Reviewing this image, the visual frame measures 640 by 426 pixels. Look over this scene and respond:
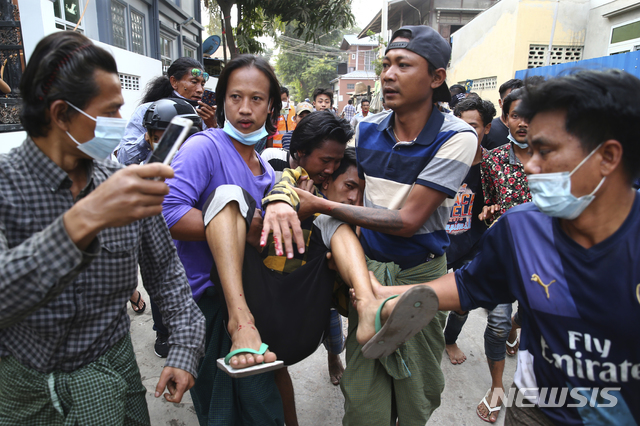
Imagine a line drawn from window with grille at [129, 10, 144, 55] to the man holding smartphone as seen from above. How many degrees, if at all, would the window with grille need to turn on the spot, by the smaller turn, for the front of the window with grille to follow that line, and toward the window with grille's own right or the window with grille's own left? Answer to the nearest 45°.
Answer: approximately 45° to the window with grille's own right

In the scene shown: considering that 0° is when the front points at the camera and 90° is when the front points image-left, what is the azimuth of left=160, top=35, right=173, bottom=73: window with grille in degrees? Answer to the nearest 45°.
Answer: approximately 315°

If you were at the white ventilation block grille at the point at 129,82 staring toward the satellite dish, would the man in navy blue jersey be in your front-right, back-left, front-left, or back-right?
back-right

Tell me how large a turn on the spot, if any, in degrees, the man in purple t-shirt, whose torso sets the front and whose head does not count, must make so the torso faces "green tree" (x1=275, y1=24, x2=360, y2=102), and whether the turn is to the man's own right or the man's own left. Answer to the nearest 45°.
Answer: approximately 135° to the man's own left

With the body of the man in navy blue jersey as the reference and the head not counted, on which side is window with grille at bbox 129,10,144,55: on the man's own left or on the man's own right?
on the man's own right

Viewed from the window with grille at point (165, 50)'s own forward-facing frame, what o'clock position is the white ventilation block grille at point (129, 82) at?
the white ventilation block grille at point (129, 82) is roughly at 2 o'clock from the window with grille at point (165, 50).
